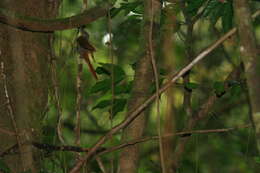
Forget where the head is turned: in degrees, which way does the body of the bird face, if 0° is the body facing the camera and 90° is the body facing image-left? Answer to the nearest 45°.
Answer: approximately 90°
